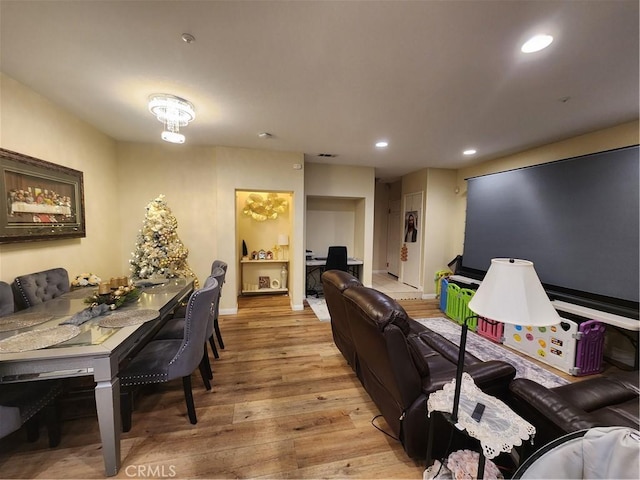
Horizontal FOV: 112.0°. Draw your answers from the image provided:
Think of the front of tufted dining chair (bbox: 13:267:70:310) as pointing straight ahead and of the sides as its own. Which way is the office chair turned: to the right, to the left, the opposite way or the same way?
to the left

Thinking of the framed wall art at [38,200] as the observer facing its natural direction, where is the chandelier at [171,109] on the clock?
The chandelier is roughly at 12 o'clock from the framed wall art.

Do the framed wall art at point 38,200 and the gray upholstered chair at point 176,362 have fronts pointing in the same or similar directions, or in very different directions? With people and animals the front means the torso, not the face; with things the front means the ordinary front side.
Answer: very different directions

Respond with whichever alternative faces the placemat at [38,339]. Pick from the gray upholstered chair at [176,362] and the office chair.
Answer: the gray upholstered chair

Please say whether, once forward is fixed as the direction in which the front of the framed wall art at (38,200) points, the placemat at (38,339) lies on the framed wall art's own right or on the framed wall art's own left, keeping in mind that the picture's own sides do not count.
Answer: on the framed wall art's own right

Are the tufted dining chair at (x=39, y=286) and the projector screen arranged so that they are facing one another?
yes

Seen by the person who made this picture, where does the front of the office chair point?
facing away from the viewer

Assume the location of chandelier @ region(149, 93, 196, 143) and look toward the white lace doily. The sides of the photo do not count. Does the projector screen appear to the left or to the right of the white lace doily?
left

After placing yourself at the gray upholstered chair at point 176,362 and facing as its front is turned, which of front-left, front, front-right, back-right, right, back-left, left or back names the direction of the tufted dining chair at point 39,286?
front-right

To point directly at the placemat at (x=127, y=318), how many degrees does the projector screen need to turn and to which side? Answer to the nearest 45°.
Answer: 0° — it already faces it

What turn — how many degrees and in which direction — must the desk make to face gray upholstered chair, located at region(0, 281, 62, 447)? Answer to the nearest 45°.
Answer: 0° — it already faces it

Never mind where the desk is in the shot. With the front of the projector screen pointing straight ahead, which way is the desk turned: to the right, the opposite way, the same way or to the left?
to the left
